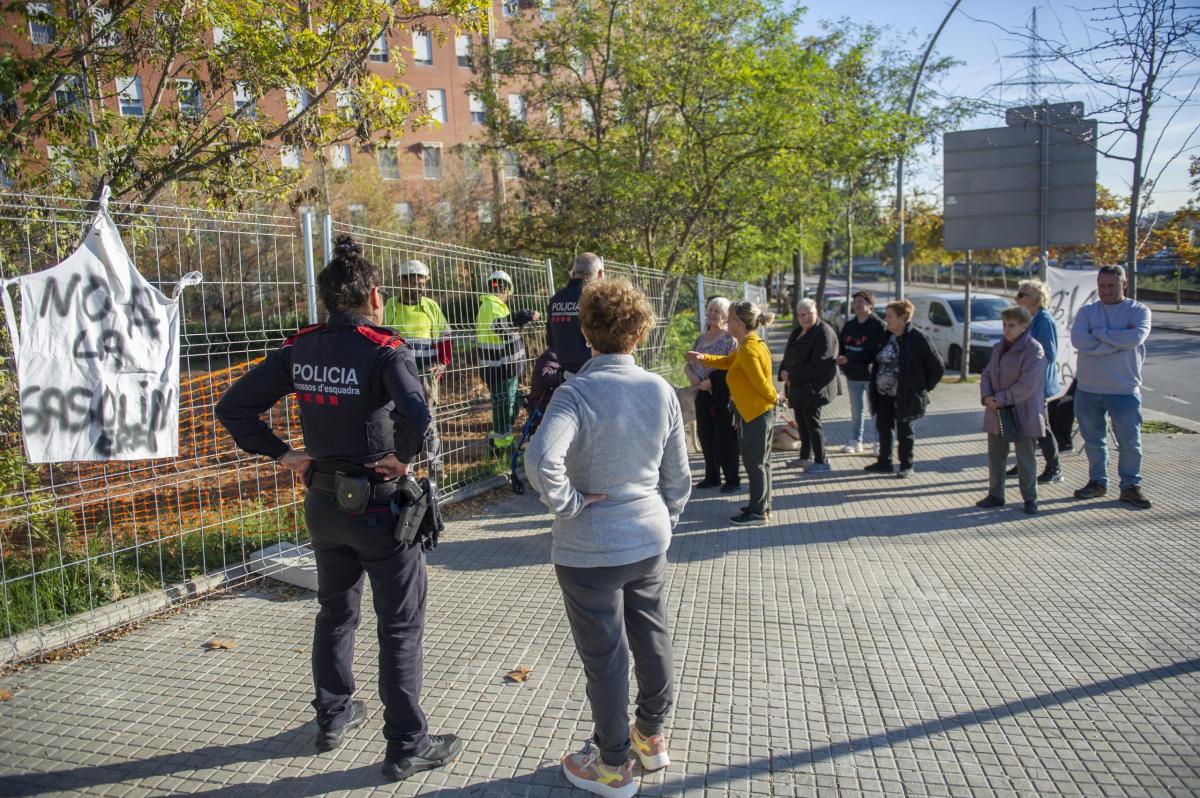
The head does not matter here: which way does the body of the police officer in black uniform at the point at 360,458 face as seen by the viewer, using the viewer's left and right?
facing away from the viewer and to the right of the viewer

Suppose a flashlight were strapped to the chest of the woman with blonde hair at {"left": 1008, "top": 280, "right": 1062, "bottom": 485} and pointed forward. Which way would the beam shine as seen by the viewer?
to the viewer's left

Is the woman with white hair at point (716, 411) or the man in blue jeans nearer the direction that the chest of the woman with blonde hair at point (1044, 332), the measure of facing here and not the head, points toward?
the woman with white hair

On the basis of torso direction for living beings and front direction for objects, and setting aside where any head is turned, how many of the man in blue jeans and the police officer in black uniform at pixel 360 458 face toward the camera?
1

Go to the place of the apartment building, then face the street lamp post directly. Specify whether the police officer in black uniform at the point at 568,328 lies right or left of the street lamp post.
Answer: right

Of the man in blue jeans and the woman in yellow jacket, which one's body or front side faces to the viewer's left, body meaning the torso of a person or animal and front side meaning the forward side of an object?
the woman in yellow jacket

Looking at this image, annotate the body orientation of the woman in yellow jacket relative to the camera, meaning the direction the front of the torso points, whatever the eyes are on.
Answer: to the viewer's left

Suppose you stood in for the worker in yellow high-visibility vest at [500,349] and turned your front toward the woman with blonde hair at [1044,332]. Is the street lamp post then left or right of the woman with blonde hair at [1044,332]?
left

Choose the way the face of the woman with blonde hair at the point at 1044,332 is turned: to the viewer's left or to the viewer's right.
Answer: to the viewer's left

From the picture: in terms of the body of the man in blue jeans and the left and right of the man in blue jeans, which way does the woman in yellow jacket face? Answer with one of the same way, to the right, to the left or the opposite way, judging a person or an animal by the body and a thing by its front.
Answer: to the right

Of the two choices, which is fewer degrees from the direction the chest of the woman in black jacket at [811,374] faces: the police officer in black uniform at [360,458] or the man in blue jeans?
the police officer in black uniform

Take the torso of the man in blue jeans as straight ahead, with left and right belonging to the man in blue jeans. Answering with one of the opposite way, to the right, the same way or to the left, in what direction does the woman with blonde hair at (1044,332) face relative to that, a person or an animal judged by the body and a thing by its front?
to the right

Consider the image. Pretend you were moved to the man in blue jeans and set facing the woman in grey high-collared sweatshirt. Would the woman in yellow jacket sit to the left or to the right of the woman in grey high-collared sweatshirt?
right
